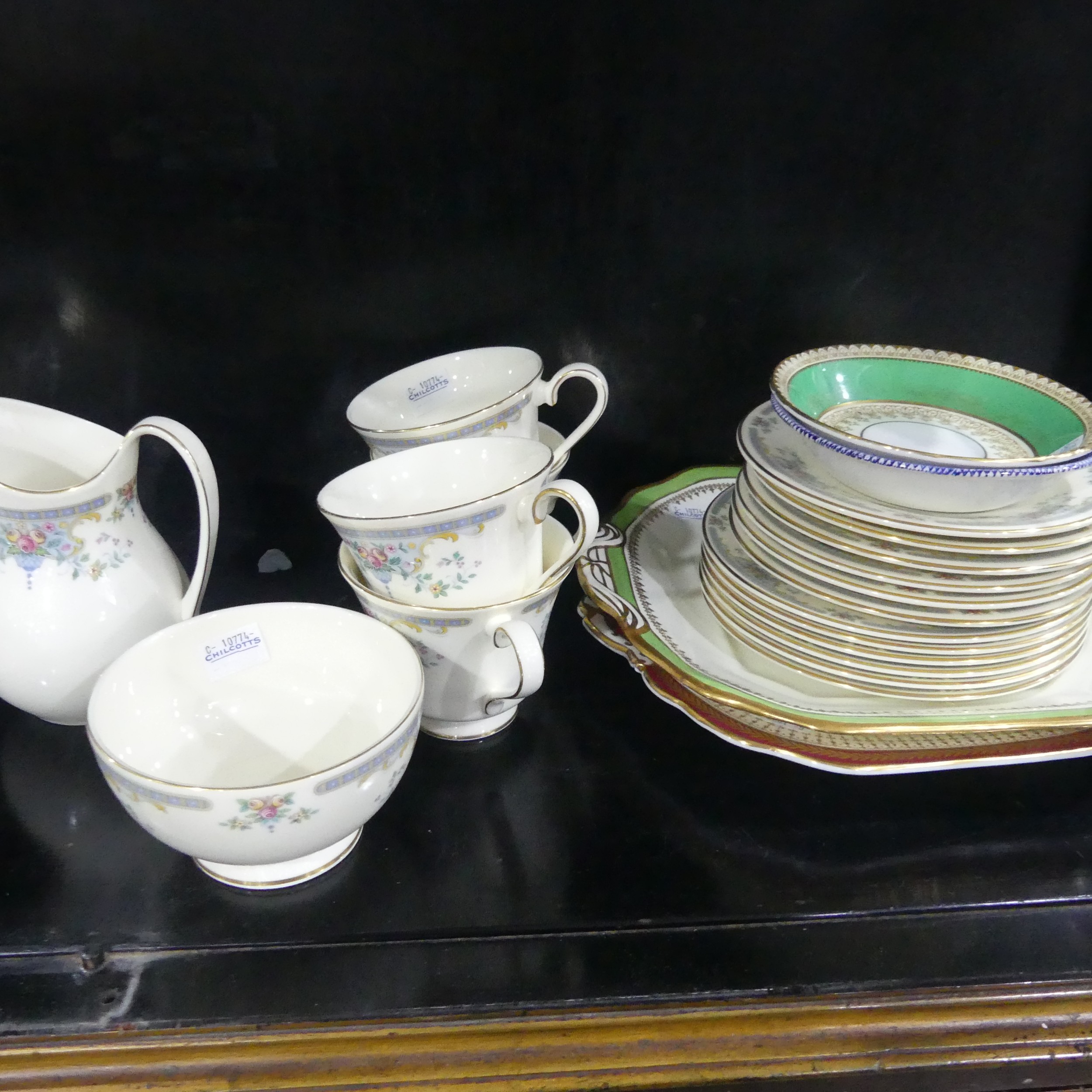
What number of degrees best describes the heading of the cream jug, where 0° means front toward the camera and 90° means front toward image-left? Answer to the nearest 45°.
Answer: approximately 90°
